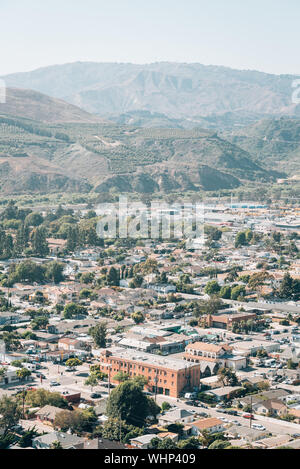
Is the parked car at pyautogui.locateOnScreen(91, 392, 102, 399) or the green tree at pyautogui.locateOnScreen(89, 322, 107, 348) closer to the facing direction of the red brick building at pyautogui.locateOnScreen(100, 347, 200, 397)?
the parked car

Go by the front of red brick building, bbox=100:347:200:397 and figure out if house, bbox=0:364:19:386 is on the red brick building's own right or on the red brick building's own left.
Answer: on the red brick building's own right

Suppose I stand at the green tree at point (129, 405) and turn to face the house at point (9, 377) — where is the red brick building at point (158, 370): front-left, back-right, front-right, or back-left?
front-right

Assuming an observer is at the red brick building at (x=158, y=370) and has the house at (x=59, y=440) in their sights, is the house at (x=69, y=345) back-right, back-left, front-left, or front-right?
back-right

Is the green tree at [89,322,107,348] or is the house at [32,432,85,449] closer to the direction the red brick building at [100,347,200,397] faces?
the house

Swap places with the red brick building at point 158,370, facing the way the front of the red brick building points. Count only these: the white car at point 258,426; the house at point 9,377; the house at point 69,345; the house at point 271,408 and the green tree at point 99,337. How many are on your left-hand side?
2

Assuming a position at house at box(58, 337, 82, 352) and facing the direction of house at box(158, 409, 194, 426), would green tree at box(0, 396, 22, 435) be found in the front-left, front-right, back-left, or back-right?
front-right

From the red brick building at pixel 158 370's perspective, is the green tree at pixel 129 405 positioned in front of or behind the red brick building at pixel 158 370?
in front

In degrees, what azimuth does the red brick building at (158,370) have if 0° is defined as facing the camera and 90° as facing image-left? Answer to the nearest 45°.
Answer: approximately 45°

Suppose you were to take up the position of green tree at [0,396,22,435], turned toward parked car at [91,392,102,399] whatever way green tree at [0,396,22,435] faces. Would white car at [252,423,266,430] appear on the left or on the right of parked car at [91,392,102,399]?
right

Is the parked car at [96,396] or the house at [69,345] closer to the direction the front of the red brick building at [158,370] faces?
the parked car

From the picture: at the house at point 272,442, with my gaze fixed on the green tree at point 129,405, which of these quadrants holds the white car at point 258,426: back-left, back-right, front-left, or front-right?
front-right

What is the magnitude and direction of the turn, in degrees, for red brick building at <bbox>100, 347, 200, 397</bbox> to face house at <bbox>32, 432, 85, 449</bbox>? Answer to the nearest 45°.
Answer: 0° — it already faces it
